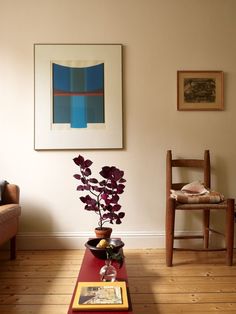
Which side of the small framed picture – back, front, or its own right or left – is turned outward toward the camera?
front

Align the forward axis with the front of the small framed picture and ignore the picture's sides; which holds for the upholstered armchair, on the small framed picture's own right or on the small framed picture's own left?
on the small framed picture's own right

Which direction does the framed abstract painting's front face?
toward the camera

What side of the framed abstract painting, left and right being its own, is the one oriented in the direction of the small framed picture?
left

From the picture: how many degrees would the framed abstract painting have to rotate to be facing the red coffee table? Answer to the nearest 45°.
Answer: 0° — it already faces it

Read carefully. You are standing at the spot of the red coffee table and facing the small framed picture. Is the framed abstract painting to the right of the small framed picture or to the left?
left

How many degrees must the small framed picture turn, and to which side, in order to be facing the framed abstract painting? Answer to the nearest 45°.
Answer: approximately 90° to its right

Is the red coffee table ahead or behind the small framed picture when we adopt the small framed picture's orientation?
ahead

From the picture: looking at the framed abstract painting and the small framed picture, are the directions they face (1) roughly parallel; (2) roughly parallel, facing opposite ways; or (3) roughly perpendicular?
roughly parallel

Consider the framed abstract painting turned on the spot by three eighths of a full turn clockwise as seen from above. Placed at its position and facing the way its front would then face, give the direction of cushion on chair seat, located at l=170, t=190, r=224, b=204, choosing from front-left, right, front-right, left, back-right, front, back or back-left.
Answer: back

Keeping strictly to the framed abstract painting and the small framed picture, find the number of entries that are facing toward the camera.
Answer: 2
